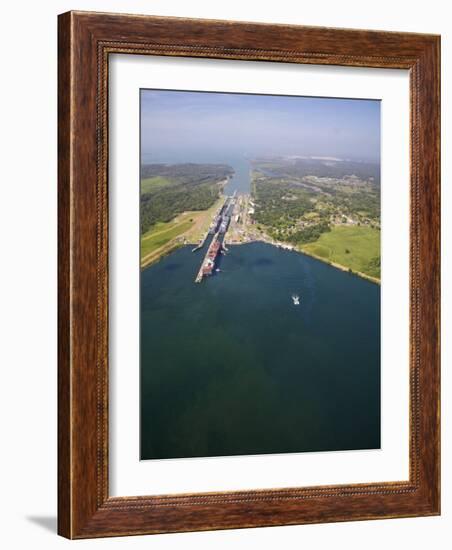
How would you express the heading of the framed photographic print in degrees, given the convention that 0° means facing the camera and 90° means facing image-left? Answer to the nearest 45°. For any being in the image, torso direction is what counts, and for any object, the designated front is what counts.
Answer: approximately 315°
